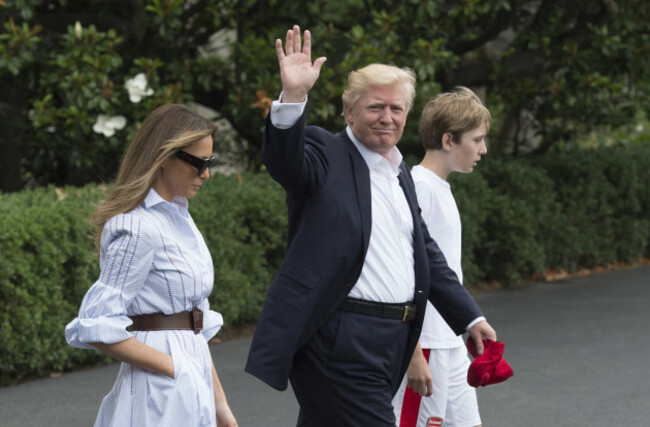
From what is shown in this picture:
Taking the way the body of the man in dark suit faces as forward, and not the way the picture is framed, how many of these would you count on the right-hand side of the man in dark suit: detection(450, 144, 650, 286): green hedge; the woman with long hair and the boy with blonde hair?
1

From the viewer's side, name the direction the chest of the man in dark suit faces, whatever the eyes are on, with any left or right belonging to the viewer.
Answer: facing the viewer and to the right of the viewer

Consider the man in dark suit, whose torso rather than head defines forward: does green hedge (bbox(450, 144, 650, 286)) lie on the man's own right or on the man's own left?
on the man's own left

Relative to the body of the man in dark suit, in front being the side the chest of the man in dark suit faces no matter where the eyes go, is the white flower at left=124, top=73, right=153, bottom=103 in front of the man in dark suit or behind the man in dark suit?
behind

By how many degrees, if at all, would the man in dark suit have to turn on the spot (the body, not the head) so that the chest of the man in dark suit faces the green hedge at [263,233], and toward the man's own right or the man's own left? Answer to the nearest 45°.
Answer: approximately 135° to the man's own left

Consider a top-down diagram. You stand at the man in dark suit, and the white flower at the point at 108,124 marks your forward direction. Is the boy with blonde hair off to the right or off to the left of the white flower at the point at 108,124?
right

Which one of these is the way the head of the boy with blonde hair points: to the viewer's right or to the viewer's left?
to the viewer's right

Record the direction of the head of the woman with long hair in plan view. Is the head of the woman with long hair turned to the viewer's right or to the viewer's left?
to the viewer's right

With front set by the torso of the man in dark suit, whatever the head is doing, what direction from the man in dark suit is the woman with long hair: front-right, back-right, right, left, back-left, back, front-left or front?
right
